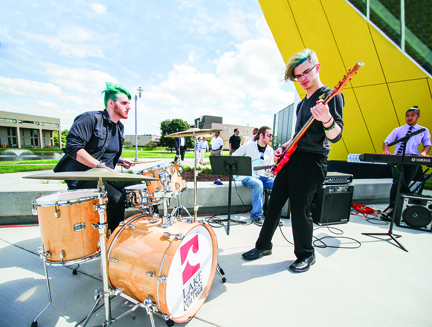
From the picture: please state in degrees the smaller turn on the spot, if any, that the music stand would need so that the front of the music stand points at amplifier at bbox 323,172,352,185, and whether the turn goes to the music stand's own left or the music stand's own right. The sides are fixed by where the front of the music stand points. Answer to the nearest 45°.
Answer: approximately 90° to the music stand's own right

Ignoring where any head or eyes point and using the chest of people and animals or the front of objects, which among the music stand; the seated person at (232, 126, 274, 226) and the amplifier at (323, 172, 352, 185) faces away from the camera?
the music stand

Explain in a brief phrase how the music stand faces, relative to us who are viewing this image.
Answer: facing away from the viewer

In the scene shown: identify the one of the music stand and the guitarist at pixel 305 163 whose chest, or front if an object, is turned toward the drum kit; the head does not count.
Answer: the guitarist

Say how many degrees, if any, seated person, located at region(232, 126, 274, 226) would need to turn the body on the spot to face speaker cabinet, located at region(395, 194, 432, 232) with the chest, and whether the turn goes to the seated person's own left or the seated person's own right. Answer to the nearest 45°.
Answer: approximately 45° to the seated person's own left

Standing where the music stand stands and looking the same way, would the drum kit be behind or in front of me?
behind

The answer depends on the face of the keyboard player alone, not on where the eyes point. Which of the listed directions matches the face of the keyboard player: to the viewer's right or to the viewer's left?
to the viewer's left

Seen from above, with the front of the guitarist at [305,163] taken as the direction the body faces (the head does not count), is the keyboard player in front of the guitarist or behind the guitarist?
behind

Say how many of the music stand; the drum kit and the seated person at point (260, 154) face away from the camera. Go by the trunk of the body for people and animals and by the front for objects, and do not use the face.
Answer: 1

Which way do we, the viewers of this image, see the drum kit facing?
facing the viewer and to the right of the viewer

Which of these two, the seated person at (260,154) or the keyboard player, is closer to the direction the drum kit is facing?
the keyboard player

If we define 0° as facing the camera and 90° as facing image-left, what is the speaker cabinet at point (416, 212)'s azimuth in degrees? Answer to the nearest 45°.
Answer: approximately 0°

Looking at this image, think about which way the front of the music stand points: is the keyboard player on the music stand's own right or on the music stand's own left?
on the music stand's own right

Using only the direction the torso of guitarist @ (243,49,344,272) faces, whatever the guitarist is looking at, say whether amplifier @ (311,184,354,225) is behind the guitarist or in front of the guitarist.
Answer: behind

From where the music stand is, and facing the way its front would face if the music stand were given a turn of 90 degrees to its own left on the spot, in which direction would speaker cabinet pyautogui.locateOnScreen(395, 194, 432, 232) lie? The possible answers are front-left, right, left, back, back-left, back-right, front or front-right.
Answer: back

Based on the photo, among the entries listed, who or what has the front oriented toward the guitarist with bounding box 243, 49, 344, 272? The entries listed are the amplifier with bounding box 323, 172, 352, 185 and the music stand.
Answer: the amplifier

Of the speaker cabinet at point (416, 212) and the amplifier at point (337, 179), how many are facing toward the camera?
2
